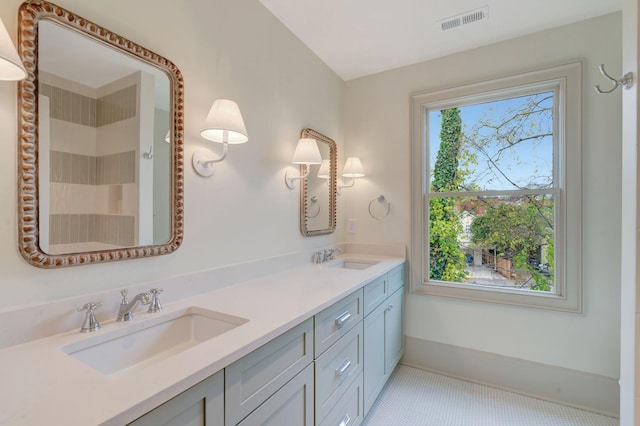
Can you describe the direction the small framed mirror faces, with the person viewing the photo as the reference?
facing the viewer and to the right of the viewer

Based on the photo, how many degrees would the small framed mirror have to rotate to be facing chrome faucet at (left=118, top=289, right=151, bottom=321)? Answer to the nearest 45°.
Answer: approximately 90° to its right

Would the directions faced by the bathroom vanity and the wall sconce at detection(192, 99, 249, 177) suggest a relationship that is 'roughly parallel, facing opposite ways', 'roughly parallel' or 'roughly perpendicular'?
roughly parallel

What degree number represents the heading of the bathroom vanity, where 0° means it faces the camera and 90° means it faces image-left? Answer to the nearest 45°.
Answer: approximately 315°

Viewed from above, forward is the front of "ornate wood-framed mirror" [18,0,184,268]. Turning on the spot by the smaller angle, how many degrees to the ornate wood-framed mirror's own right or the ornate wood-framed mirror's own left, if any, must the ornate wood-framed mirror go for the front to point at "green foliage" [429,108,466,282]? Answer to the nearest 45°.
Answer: approximately 45° to the ornate wood-framed mirror's own left

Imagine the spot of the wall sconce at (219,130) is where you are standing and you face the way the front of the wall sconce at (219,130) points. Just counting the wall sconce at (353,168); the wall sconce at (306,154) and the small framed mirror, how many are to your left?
3

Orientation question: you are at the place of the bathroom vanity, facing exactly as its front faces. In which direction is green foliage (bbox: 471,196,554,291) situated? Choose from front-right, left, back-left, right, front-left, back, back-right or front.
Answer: front-left

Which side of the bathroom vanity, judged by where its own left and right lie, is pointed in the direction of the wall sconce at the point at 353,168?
left

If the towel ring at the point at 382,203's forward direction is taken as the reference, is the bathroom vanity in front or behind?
in front

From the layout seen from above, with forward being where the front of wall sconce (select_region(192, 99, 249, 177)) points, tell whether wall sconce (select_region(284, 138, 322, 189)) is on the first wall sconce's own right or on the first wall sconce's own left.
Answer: on the first wall sconce's own left

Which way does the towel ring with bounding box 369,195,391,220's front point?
toward the camera

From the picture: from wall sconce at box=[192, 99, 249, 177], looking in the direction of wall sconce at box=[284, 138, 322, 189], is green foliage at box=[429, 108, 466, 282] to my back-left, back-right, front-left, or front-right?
front-right

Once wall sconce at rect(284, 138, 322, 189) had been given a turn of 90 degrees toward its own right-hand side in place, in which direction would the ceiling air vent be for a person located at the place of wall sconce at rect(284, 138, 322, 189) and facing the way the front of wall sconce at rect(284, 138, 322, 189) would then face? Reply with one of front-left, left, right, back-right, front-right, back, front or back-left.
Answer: back-left

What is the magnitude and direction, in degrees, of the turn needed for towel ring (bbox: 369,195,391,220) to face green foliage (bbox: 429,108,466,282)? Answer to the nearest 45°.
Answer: approximately 90° to its left
